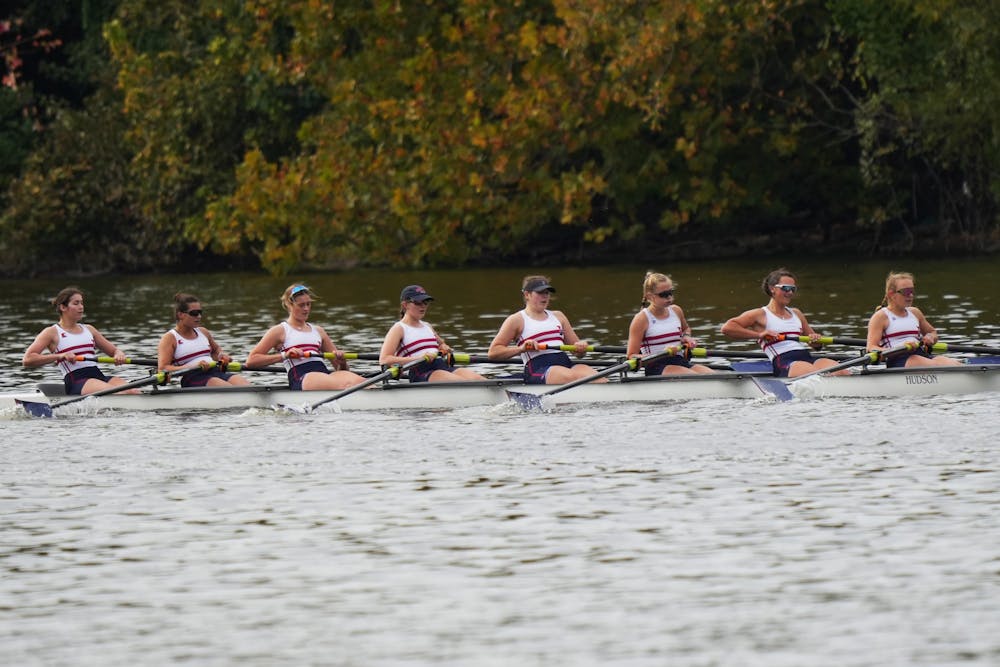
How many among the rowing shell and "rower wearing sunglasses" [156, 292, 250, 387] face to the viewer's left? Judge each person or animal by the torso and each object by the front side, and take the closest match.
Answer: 1
